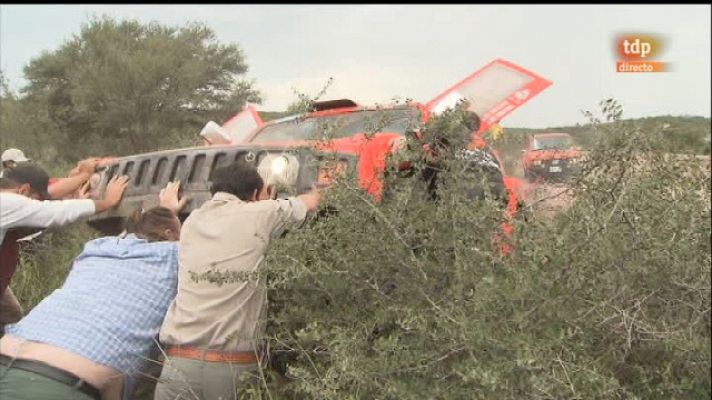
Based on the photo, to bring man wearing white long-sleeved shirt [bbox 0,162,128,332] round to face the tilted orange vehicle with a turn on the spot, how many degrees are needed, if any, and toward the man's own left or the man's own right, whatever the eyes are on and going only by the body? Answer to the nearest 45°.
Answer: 0° — they already face it

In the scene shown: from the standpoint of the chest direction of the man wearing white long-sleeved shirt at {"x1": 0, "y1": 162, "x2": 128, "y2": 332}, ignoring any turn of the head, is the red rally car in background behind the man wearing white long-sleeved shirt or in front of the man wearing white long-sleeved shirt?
in front

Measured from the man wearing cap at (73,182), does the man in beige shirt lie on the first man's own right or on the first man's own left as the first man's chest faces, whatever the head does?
on the first man's own right

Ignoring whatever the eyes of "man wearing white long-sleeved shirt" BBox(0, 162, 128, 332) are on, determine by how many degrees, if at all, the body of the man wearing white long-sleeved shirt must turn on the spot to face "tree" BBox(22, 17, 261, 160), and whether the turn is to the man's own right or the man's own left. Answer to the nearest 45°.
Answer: approximately 90° to the man's own left

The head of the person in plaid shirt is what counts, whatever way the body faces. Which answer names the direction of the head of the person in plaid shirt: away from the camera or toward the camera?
away from the camera

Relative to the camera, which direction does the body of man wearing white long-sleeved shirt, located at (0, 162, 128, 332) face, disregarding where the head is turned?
to the viewer's right

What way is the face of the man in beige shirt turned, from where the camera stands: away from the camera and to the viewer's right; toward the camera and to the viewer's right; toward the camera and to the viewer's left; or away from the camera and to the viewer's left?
away from the camera and to the viewer's right

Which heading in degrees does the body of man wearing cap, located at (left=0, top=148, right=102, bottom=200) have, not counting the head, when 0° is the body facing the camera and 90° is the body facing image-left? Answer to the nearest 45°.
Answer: approximately 270°

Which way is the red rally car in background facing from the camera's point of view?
toward the camera

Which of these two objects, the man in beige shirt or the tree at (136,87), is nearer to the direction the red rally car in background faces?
the man in beige shirt

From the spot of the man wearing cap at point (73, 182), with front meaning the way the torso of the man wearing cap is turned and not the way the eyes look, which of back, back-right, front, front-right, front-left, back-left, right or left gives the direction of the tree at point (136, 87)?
left
